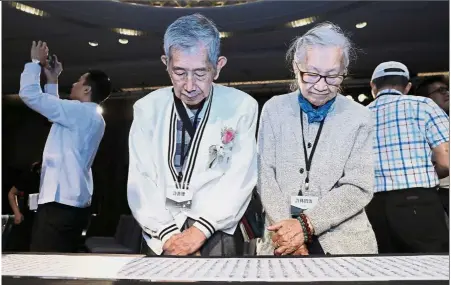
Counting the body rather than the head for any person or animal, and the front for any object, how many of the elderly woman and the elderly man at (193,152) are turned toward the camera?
2

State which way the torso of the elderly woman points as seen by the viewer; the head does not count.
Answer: toward the camera

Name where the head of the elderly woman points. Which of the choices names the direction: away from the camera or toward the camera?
toward the camera

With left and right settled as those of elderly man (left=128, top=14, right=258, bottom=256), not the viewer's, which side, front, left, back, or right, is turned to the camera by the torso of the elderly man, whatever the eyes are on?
front

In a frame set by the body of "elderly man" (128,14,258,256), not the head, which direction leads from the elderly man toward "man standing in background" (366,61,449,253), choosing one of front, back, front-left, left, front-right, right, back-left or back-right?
left

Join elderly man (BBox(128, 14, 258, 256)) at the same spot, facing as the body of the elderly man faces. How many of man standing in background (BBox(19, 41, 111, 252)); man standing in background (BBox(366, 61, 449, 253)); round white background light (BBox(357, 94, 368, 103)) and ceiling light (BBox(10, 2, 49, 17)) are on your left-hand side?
2
